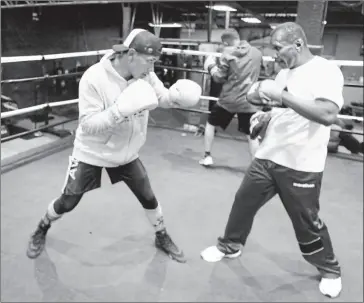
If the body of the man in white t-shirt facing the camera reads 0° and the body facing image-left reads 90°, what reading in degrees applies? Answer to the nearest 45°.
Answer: approximately 45°

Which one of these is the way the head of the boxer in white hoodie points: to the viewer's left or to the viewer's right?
to the viewer's right

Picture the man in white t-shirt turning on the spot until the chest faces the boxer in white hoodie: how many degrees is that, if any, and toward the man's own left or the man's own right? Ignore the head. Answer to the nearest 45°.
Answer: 0° — they already face them
